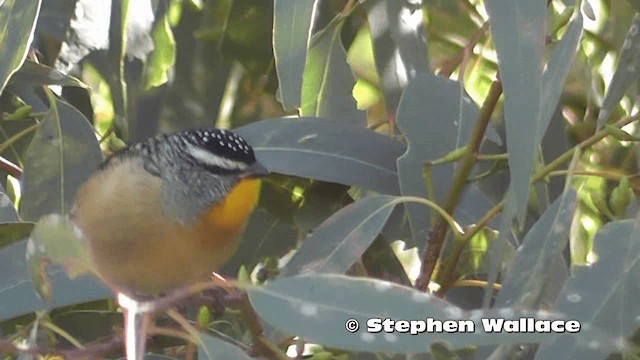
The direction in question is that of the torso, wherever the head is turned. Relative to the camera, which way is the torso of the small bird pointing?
to the viewer's right

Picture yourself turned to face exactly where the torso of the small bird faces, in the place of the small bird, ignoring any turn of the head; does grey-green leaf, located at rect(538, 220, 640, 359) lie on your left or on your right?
on your left
